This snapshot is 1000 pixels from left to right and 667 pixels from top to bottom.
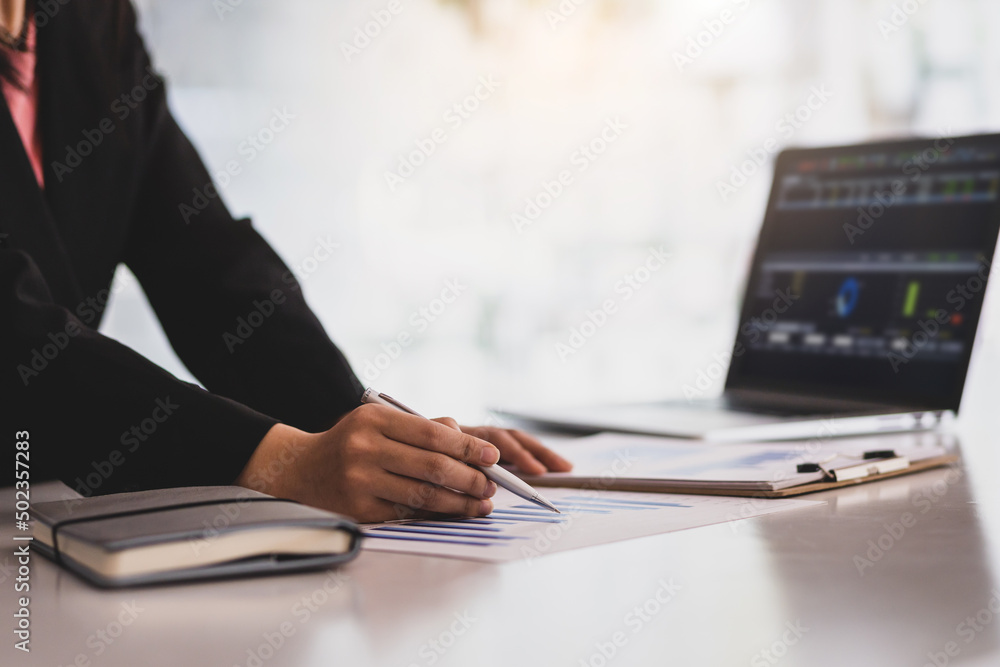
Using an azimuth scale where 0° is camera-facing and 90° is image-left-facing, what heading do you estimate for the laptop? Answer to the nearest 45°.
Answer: approximately 45°

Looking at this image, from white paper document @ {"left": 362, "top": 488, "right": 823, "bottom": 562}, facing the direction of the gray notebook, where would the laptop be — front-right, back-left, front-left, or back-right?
back-right

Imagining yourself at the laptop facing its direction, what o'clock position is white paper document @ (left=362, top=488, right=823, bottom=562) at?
The white paper document is roughly at 11 o'clock from the laptop.
